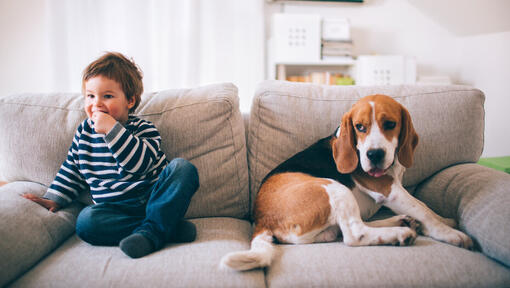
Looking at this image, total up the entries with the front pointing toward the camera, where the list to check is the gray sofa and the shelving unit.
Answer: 2

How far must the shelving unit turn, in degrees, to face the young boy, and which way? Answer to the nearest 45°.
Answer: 0° — it already faces them

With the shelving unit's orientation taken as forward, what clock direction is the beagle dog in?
The beagle dog is roughly at 12 o'clock from the shelving unit.

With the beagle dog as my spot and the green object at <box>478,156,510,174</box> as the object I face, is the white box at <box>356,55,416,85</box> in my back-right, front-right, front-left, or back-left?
front-left

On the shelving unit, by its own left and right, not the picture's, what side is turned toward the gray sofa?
front

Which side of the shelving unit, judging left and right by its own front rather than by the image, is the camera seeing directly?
front

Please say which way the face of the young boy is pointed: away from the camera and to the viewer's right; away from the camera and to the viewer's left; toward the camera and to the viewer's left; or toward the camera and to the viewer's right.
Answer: toward the camera and to the viewer's left

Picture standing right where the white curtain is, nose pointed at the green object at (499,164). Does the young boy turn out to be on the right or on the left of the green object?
right

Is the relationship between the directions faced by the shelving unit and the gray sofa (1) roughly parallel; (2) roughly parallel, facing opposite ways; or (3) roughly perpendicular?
roughly parallel

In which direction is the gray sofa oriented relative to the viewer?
toward the camera
